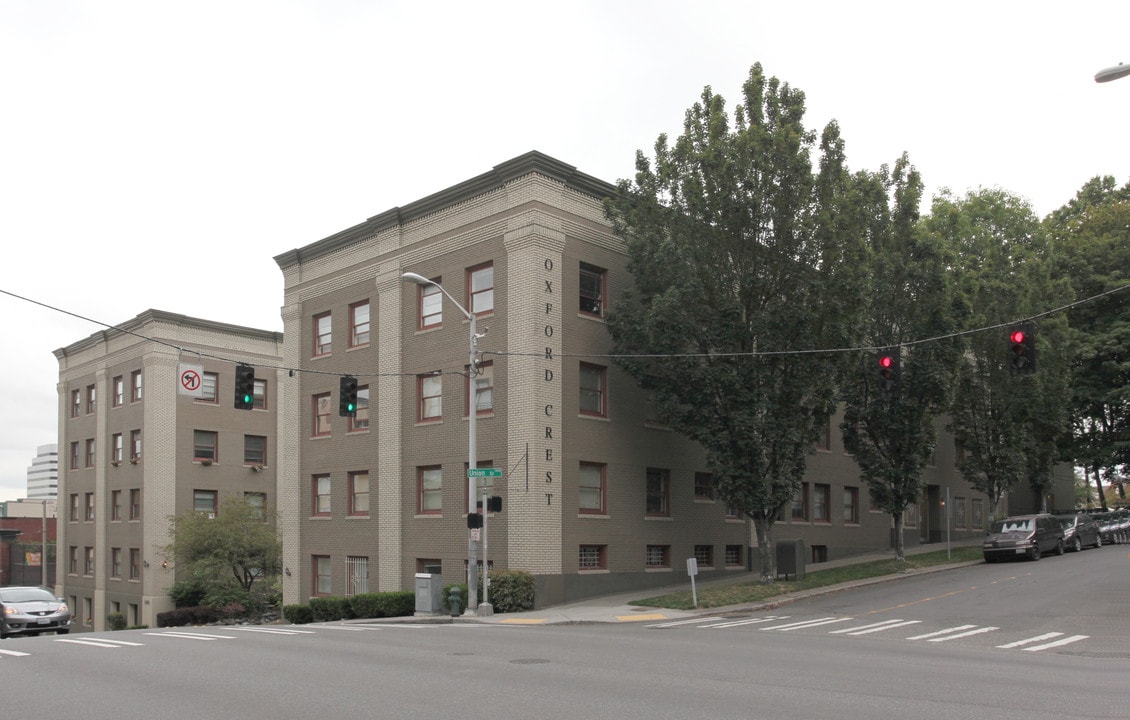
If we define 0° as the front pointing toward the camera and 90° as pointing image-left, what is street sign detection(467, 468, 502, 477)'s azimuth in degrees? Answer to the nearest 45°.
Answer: approximately 0°

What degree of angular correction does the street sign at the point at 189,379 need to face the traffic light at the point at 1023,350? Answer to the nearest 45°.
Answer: approximately 45° to its left

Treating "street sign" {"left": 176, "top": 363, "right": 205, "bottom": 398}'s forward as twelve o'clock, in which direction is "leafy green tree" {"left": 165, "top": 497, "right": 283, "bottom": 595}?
The leafy green tree is roughly at 6 o'clock from the street sign.

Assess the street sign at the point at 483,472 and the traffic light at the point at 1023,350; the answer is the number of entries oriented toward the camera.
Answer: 2

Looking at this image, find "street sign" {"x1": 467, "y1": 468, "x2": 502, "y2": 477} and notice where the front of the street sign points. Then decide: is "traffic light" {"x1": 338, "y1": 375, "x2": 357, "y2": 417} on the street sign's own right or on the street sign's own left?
on the street sign's own right
